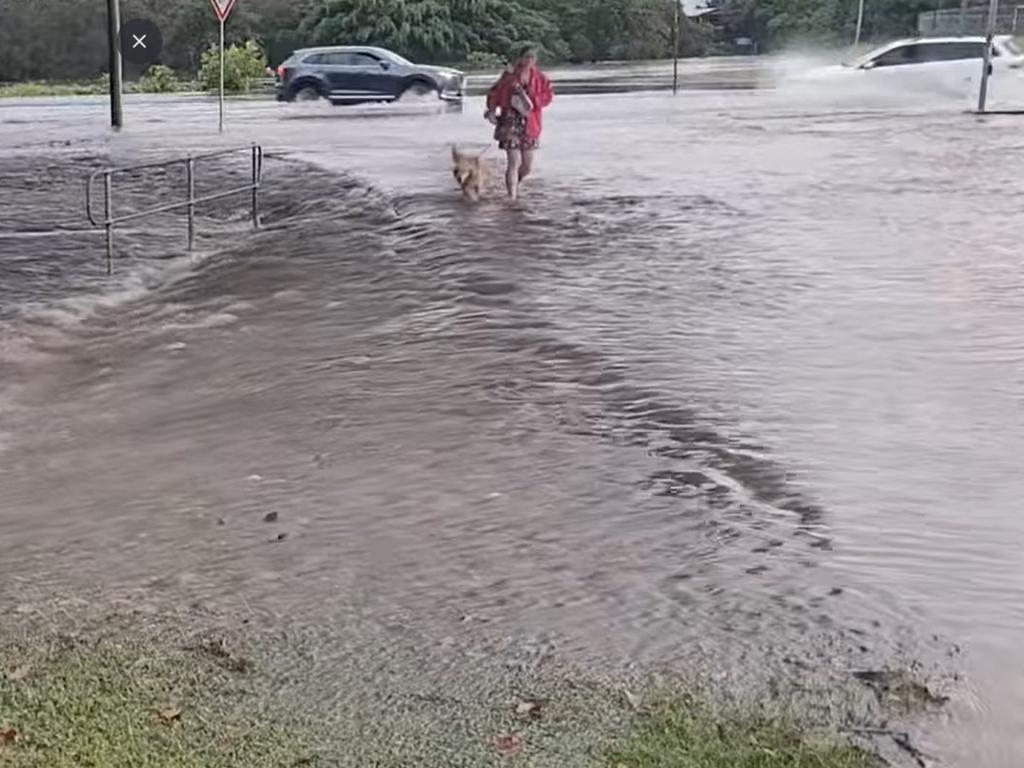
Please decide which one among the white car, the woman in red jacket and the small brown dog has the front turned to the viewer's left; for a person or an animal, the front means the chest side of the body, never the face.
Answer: the white car

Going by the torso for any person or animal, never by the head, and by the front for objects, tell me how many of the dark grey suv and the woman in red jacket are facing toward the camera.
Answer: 1

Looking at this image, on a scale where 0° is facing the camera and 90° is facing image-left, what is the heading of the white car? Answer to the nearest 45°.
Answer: approximately 90°

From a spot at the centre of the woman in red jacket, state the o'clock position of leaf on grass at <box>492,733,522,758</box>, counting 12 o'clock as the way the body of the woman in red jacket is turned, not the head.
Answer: The leaf on grass is roughly at 12 o'clock from the woman in red jacket.

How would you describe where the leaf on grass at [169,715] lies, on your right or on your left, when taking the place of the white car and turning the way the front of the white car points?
on your left

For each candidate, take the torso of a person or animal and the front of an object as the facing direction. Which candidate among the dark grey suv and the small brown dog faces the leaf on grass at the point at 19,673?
the small brown dog

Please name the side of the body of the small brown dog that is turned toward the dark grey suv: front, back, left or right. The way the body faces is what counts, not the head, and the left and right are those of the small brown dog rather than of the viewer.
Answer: back

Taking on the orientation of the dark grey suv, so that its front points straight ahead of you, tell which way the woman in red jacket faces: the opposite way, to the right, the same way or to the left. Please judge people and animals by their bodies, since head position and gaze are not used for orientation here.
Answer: to the right

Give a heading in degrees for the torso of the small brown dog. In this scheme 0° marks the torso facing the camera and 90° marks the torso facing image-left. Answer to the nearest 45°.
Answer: approximately 0°

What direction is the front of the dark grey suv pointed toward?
to the viewer's right
